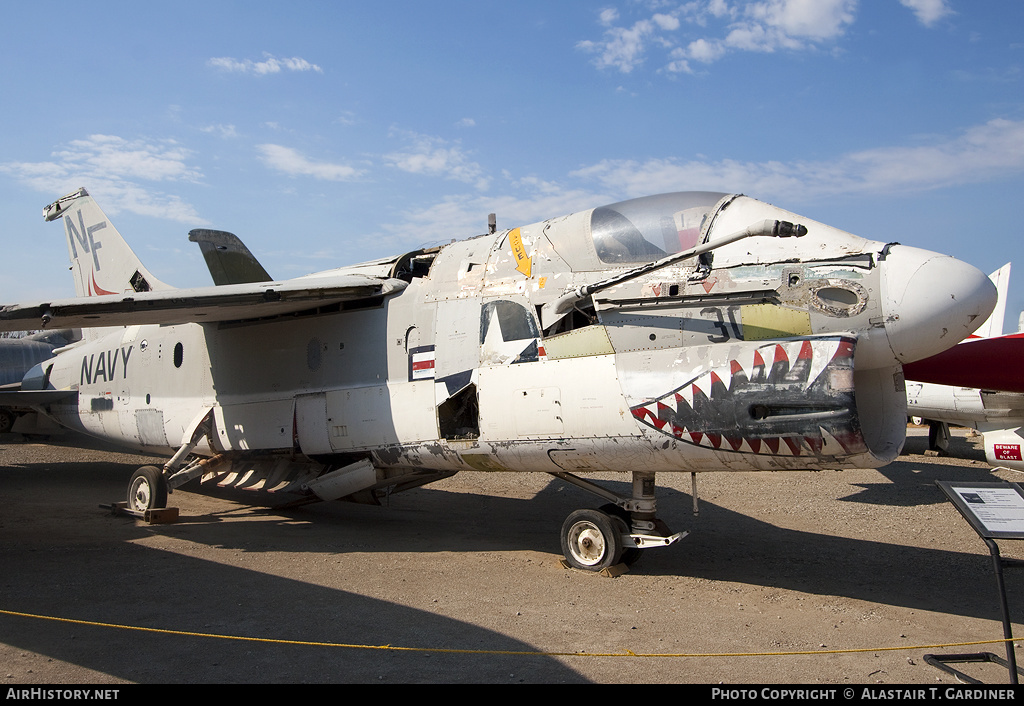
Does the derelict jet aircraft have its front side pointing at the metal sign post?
yes

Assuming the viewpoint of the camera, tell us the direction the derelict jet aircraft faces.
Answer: facing the viewer and to the right of the viewer

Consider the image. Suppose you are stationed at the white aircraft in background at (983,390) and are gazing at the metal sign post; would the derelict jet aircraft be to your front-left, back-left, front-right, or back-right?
front-right

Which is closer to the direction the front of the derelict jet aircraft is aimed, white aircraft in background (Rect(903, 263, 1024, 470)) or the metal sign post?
the metal sign post

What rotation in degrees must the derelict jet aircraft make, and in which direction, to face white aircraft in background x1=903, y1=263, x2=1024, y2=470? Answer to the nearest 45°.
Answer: approximately 90° to its left
